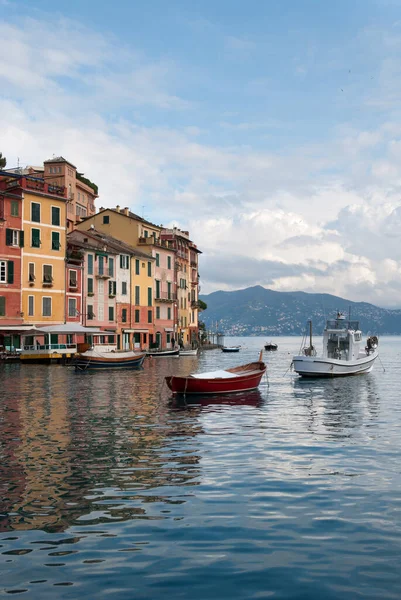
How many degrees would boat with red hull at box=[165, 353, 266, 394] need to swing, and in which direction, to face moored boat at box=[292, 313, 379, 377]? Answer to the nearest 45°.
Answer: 0° — it already faces it

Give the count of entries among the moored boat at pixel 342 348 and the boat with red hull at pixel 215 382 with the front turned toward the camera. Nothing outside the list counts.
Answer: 0

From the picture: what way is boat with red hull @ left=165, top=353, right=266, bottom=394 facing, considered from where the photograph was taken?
facing away from the viewer and to the right of the viewer
